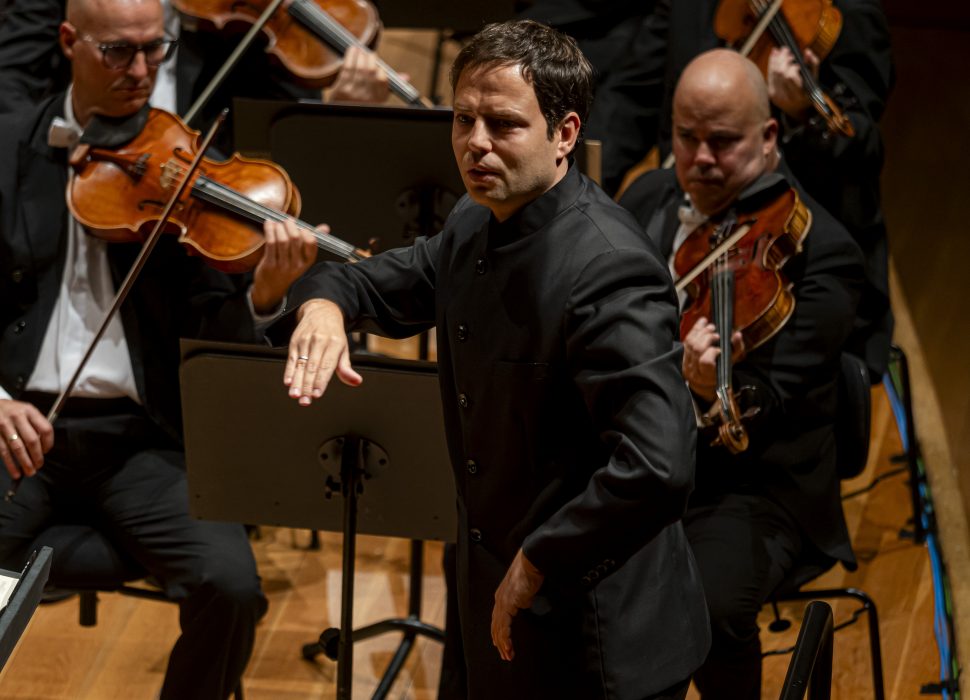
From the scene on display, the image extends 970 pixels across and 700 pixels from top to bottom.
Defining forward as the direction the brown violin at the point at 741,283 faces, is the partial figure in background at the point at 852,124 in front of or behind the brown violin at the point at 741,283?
behind

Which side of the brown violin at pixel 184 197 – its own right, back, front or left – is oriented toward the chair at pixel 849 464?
left

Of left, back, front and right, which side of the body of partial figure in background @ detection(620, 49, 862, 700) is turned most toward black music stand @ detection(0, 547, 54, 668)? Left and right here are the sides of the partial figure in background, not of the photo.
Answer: front

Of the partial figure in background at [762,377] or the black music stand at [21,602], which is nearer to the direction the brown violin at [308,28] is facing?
the black music stand

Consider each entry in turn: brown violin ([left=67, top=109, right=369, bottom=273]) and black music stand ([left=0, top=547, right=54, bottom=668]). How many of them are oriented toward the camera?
1

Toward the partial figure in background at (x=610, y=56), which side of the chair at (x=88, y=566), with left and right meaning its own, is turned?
left

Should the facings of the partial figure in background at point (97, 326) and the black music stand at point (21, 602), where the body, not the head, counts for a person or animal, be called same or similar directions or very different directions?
very different directions

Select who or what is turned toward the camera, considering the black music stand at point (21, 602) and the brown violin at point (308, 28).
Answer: the brown violin

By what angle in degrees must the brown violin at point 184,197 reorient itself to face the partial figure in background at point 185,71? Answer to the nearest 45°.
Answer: approximately 180°

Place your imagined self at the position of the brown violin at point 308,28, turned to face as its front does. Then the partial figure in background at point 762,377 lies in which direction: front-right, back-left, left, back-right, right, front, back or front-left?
front-left

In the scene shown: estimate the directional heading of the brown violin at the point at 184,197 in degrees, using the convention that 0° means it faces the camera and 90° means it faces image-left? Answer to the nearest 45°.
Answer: approximately 0°

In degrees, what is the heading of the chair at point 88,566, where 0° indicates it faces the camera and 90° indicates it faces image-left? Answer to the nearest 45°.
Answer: approximately 315°

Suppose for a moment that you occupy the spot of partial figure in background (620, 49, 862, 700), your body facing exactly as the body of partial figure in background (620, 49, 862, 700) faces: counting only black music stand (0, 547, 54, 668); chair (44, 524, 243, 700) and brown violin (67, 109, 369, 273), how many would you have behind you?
0

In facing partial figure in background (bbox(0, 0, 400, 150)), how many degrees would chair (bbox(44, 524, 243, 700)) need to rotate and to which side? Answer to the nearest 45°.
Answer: approximately 135° to its left

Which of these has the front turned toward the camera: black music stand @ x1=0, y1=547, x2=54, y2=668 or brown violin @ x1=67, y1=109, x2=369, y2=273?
the brown violin

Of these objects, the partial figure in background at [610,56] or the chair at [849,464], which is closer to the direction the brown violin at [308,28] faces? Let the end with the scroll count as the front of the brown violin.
the chair

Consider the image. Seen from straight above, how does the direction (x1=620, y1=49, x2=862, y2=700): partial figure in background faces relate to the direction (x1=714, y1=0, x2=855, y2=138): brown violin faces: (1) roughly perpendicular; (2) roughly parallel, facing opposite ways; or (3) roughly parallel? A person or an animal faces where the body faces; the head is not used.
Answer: roughly parallel

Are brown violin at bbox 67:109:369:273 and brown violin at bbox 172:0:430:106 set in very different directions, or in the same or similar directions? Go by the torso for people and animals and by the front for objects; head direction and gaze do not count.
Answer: same or similar directions

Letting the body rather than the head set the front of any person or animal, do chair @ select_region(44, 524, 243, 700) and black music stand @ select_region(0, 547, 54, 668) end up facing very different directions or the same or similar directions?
very different directions
